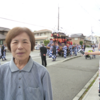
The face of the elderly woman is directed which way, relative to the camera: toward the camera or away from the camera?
toward the camera

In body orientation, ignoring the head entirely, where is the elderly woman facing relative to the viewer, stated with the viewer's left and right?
facing the viewer

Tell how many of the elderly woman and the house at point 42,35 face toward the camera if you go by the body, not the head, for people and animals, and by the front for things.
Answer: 2

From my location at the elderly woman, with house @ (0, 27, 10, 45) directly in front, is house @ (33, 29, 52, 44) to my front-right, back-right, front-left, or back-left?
front-right

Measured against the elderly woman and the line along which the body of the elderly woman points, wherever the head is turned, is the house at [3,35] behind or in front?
behind

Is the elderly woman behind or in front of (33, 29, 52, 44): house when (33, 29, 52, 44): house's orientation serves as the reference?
in front

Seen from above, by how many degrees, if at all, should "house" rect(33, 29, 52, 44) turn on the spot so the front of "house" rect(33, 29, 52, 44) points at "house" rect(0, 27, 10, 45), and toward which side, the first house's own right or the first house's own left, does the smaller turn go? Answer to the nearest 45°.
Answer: approximately 45° to the first house's own right

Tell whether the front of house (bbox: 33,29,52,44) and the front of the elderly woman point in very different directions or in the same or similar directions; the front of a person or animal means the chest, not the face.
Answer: same or similar directions

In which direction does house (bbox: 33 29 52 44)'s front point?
toward the camera

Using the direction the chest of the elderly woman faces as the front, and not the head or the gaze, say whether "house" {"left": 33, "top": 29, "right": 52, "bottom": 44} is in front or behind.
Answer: behind
